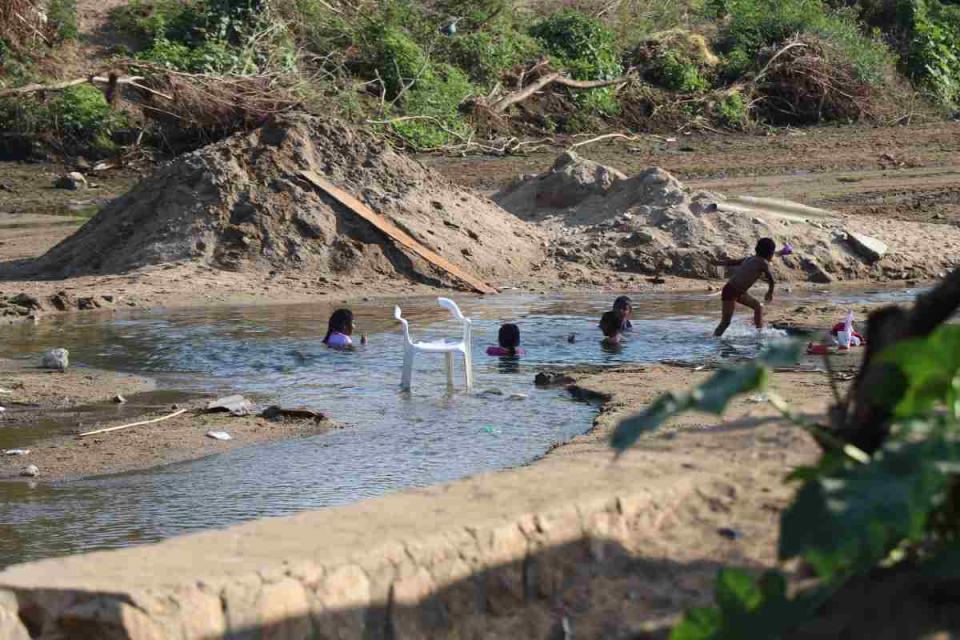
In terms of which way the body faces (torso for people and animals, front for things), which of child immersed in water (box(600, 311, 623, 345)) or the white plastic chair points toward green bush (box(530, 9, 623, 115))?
the child immersed in water

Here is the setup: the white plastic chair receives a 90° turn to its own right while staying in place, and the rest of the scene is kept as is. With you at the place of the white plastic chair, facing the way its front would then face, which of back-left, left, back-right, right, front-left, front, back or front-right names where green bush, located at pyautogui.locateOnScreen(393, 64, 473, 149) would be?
back-right

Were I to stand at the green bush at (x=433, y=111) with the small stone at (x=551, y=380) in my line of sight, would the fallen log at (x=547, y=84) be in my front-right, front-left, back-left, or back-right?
back-left

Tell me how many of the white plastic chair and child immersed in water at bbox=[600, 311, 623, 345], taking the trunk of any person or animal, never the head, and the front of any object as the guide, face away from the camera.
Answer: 1

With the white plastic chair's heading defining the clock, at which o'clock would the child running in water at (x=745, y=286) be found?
The child running in water is roughly at 9 o'clock from the white plastic chair.

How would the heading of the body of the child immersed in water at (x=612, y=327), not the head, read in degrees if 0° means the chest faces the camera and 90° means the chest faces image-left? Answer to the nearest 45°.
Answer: approximately 180°

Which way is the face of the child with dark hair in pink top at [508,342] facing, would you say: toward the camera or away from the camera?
away from the camera

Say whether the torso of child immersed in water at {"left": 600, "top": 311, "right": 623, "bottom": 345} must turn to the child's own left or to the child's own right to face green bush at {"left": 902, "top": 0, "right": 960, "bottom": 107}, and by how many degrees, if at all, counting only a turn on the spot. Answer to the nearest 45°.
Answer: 0° — they already face it

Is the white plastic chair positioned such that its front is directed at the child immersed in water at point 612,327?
no

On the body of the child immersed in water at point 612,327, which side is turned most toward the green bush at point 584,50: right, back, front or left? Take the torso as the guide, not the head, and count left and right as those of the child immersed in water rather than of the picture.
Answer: front
